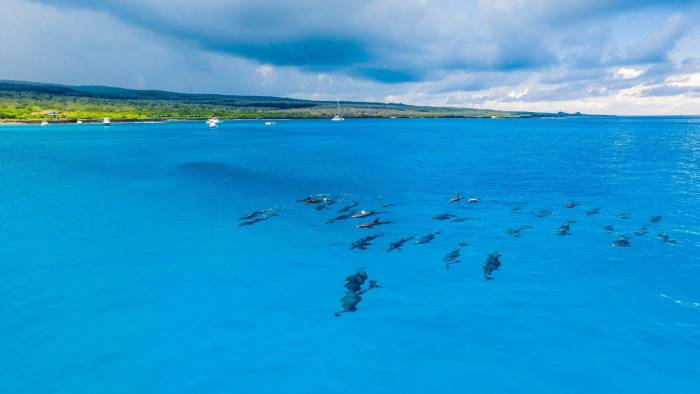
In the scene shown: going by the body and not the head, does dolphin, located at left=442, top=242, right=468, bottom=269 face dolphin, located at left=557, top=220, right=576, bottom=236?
no

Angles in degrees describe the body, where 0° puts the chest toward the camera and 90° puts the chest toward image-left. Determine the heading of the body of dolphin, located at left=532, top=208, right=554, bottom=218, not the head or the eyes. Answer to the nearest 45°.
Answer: approximately 90°

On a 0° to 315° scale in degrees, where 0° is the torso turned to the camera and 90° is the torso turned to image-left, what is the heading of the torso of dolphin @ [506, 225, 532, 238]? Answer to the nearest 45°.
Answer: approximately 90°

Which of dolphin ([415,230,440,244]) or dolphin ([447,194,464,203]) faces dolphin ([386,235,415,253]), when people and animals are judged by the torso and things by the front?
dolphin ([415,230,440,244])

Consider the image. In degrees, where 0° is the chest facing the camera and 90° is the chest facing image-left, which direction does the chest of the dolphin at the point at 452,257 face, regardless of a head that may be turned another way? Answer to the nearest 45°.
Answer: approximately 45°

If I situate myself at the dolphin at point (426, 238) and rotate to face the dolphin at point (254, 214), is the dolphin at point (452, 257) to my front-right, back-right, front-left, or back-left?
back-left

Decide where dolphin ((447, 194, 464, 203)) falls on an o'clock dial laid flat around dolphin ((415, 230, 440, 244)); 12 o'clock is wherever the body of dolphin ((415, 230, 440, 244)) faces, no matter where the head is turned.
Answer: dolphin ((447, 194, 464, 203)) is roughly at 5 o'clock from dolphin ((415, 230, 440, 244)).

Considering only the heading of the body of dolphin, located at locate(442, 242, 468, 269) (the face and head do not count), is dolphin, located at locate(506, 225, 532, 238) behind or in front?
behind

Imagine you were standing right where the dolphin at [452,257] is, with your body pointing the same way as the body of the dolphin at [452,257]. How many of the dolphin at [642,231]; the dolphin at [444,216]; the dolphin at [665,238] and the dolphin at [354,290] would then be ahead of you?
1
